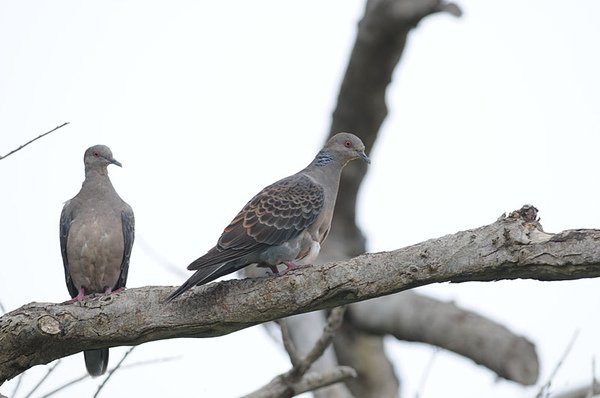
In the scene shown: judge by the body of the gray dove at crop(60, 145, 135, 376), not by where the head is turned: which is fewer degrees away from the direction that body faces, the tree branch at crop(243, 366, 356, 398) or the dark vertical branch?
the tree branch

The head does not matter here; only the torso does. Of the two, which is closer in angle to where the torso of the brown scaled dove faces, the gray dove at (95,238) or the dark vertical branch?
the dark vertical branch

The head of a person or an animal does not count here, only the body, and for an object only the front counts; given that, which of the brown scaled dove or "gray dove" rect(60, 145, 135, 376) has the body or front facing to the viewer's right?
the brown scaled dove

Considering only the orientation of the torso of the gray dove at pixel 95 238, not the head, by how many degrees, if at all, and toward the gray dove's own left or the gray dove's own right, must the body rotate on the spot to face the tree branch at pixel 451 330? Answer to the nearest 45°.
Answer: approximately 135° to the gray dove's own left

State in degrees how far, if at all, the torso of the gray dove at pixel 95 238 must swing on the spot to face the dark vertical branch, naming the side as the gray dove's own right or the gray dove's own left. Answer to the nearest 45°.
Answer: approximately 135° to the gray dove's own left

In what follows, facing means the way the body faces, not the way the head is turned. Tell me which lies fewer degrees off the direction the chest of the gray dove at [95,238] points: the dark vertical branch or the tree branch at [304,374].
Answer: the tree branch

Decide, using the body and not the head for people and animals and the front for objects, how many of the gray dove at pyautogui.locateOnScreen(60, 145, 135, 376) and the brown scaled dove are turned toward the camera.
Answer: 1

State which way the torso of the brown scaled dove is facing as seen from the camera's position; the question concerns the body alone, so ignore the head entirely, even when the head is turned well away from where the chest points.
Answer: to the viewer's right

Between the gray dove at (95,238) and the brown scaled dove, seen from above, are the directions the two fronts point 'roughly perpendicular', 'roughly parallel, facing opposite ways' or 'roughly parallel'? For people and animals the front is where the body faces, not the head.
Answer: roughly perpendicular

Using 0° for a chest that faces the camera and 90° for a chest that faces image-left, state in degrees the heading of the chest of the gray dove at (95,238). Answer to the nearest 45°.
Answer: approximately 0°
